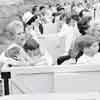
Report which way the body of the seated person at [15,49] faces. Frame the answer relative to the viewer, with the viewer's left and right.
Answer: facing the viewer and to the right of the viewer

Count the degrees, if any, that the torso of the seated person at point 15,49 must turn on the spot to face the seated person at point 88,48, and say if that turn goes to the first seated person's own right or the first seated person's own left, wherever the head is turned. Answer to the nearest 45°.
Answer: approximately 45° to the first seated person's own left

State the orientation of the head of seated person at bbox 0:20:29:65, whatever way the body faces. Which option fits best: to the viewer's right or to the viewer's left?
to the viewer's right
